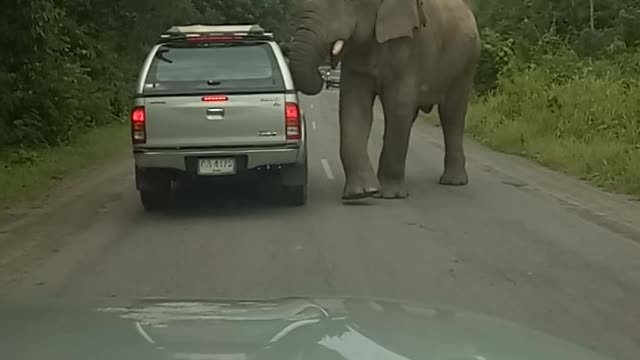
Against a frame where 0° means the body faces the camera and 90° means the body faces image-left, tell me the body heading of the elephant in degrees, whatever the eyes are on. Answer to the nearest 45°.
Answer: approximately 45°

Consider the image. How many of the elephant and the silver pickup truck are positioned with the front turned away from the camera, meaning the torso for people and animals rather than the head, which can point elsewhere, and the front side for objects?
1

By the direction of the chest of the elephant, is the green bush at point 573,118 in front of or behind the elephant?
behind

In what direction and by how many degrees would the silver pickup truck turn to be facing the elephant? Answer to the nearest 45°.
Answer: approximately 45° to its right

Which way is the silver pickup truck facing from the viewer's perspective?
away from the camera

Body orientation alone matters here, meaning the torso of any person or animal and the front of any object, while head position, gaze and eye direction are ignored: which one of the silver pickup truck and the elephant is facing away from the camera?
the silver pickup truck
